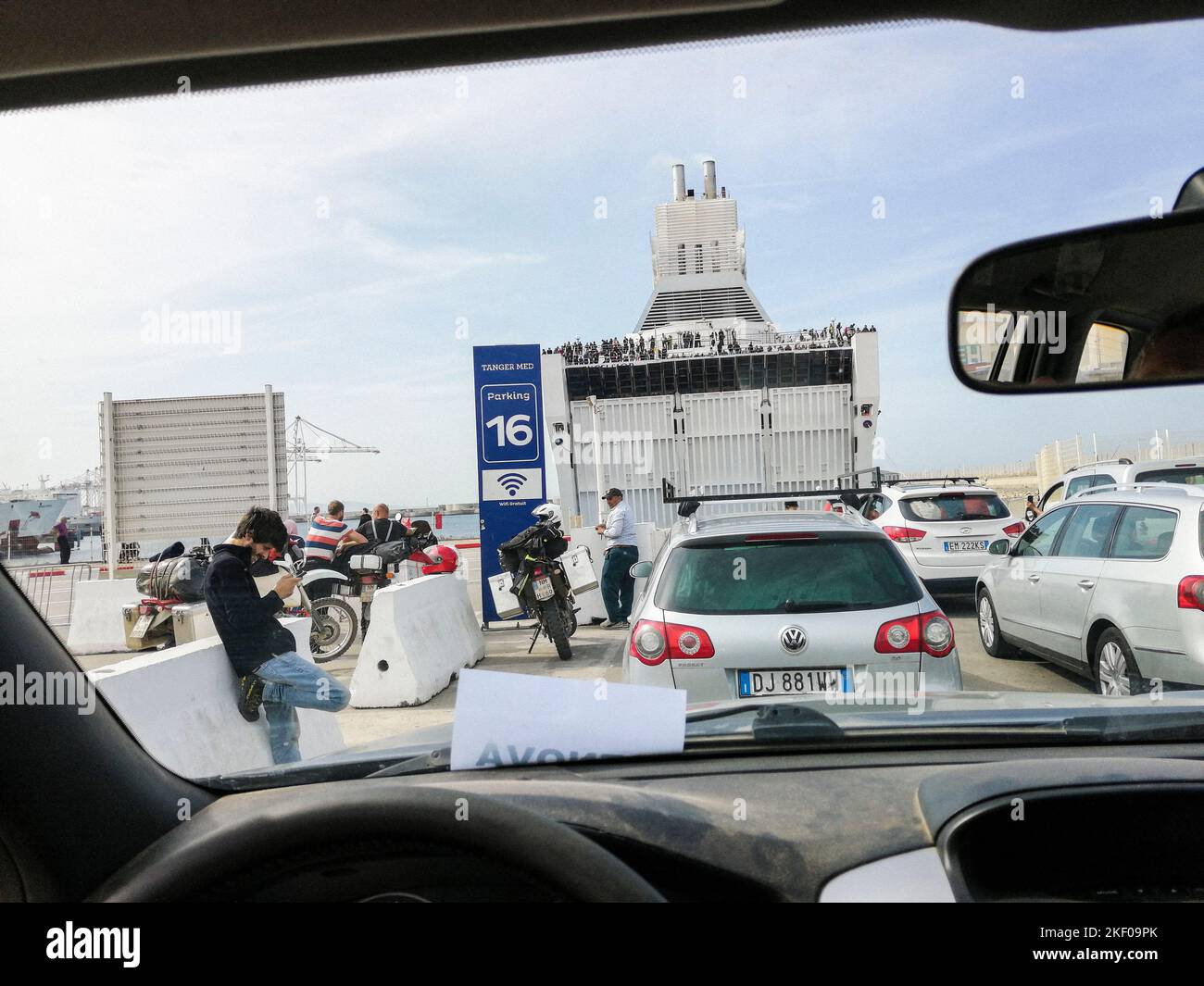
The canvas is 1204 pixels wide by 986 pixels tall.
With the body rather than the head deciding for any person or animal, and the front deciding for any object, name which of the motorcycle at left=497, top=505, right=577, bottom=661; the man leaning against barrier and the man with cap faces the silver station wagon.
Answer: the man leaning against barrier

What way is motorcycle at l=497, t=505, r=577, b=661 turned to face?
away from the camera

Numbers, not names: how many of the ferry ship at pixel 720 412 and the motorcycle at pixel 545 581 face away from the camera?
2

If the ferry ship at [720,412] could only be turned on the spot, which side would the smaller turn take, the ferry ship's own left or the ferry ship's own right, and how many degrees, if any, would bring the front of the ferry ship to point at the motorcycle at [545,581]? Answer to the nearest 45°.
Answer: approximately 180°

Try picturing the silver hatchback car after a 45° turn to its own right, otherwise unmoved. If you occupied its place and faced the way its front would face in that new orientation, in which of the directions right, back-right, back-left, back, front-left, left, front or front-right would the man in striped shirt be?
left

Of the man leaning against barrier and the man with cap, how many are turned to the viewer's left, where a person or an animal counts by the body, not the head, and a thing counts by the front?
1

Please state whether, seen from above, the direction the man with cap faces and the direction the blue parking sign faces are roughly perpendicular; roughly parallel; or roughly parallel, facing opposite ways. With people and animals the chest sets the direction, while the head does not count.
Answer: roughly perpendicular

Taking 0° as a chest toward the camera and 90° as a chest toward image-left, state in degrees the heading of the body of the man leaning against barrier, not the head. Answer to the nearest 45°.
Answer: approximately 270°

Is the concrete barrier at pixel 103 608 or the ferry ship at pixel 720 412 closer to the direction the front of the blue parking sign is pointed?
the concrete barrier
